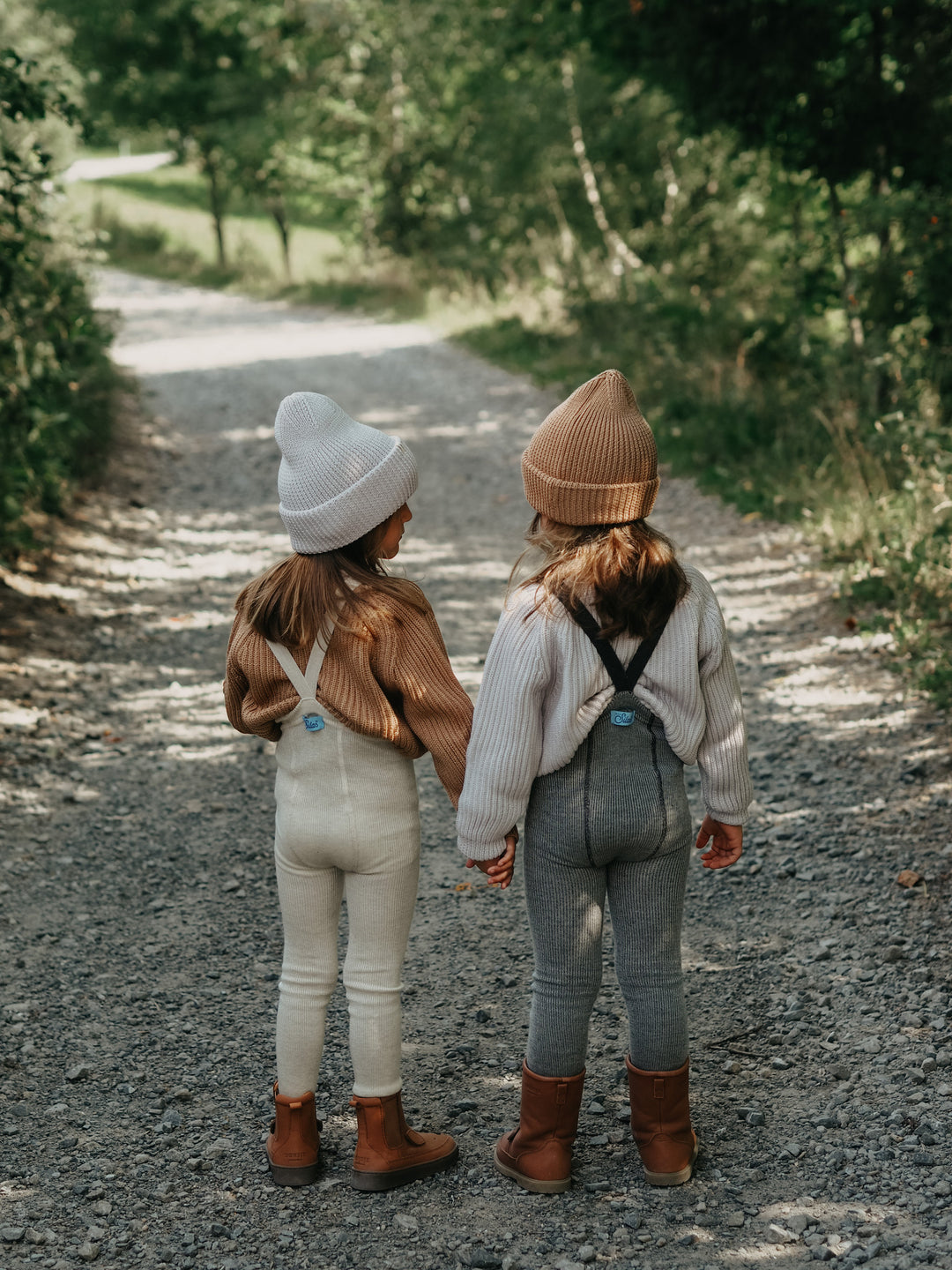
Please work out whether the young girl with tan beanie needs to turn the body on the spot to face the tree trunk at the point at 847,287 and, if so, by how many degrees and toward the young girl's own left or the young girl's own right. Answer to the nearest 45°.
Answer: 0° — they already face it

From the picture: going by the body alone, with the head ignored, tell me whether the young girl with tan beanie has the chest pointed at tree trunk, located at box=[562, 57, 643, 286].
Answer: yes

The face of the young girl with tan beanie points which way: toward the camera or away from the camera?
away from the camera

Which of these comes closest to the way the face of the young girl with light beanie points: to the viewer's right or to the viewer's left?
to the viewer's right

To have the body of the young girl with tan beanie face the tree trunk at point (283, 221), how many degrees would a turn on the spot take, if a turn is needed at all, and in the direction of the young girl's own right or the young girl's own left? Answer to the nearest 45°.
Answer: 0° — they already face it

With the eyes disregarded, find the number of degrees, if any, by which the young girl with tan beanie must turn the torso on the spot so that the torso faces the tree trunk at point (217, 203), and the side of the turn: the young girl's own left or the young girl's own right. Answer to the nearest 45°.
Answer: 0° — they already face it

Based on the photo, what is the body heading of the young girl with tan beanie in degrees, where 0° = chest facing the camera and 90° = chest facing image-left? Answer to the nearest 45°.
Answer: approximately 180°
